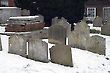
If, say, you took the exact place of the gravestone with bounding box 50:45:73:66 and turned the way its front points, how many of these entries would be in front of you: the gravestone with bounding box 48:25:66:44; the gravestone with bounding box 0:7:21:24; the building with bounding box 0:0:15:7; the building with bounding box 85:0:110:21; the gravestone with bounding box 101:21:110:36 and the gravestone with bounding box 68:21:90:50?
0

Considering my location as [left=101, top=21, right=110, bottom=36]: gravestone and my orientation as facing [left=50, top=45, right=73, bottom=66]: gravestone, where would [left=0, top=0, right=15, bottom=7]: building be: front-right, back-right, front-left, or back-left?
back-right

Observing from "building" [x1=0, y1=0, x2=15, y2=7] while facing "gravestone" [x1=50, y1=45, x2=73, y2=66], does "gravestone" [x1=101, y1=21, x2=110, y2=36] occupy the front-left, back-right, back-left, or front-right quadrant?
front-left

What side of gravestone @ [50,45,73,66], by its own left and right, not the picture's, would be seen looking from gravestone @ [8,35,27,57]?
right

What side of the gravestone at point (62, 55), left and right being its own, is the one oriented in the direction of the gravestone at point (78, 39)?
back

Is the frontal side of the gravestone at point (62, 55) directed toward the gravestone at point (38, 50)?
no

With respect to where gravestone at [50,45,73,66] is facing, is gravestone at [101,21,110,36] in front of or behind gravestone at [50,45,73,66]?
behind

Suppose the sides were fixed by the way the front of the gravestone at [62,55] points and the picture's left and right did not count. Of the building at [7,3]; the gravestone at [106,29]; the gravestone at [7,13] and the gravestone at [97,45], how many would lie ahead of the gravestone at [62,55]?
0

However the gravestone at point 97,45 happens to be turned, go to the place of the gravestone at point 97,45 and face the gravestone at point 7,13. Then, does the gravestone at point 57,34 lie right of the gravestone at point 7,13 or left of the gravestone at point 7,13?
left

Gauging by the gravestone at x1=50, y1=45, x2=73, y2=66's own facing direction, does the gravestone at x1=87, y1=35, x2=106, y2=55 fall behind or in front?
behind

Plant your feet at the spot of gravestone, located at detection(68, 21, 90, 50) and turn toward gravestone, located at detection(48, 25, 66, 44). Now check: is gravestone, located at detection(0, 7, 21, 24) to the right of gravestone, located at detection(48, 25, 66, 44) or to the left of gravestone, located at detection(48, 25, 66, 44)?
right

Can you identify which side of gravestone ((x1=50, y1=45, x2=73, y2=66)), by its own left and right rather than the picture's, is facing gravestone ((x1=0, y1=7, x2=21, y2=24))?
back

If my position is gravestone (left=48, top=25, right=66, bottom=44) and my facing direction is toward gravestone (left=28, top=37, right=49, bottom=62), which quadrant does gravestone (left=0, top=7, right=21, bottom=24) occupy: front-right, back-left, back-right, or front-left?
back-right

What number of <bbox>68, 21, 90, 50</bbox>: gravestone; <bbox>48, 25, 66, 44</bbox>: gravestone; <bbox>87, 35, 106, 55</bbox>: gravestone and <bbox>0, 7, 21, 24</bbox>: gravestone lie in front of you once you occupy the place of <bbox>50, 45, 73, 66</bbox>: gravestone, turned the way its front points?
0

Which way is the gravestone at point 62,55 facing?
toward the camera

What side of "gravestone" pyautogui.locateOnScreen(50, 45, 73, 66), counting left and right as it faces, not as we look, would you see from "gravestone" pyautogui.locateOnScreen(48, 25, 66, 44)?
back

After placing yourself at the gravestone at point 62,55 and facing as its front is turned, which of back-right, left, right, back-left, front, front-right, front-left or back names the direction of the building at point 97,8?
back

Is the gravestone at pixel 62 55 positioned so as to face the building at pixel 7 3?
no
